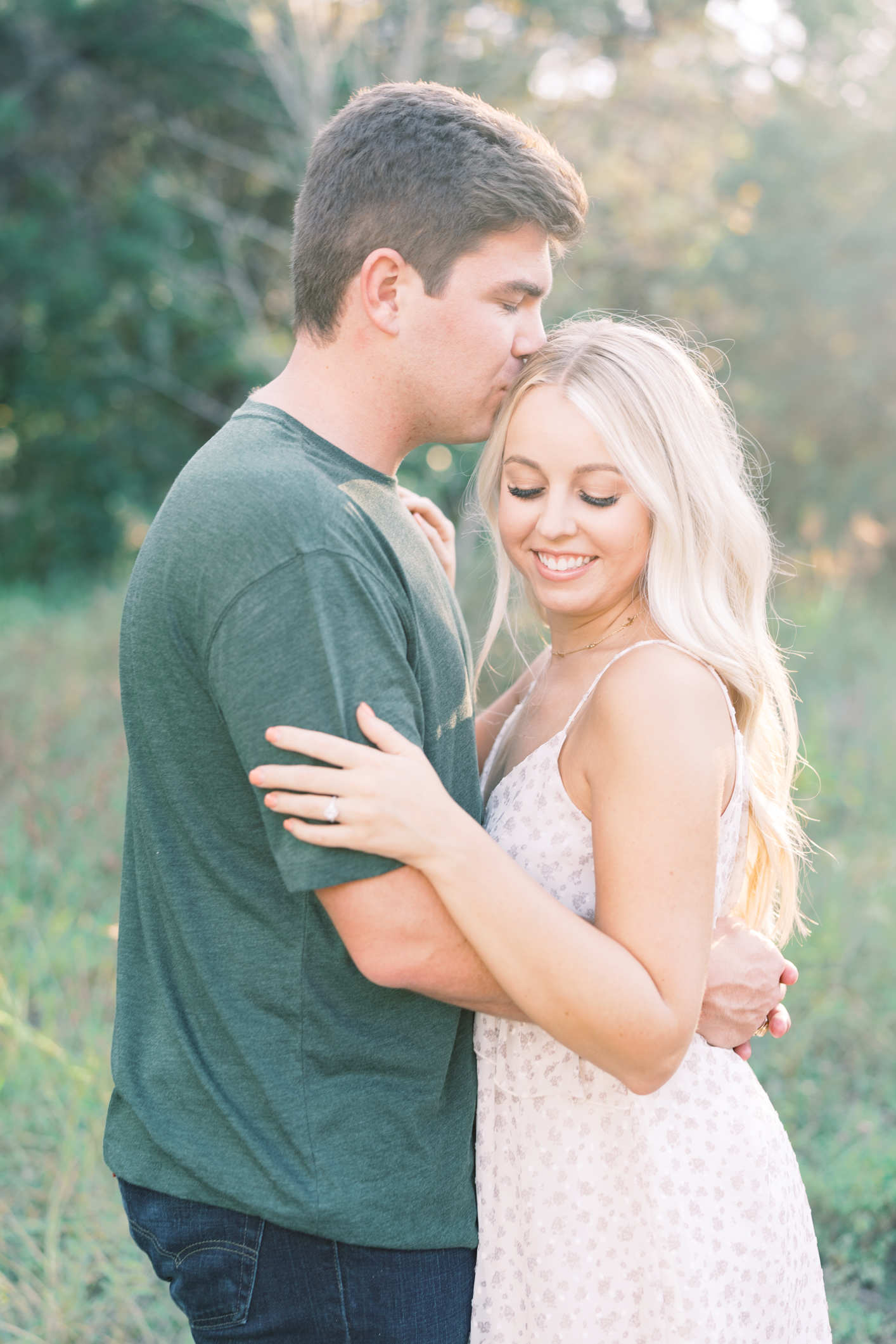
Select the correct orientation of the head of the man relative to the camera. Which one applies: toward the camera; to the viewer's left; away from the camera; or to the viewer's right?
to the viewer's right

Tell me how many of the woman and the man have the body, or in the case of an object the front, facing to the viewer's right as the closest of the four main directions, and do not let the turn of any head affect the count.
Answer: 1

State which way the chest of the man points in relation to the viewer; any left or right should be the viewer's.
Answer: facing to the right of the viewer
